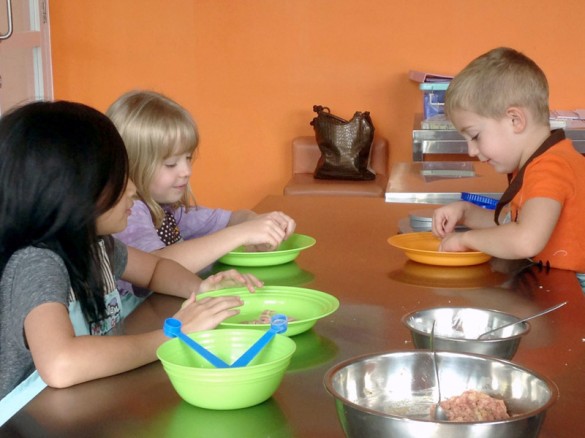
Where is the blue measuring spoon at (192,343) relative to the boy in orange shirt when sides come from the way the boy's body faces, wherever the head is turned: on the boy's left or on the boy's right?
on the boy's left

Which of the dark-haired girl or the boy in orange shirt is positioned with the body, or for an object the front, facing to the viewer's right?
the dark-haired girl

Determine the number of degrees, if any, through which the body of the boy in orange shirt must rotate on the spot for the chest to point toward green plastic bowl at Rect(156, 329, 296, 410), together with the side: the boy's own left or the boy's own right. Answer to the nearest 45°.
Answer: approximately 90° to the boy's own left

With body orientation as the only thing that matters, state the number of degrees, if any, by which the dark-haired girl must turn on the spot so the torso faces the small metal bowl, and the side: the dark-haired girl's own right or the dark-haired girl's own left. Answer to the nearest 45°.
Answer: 0° — they already face it

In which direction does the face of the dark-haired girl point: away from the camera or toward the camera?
away from the camera

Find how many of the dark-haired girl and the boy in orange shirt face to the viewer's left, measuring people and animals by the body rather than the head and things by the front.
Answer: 1

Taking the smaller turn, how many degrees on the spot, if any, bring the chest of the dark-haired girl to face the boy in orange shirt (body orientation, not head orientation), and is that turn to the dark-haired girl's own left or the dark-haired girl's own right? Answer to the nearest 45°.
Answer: approximately 45° to the dark-haired girl's own left

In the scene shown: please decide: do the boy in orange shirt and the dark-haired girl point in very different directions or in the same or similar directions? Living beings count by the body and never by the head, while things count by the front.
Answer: very different directions

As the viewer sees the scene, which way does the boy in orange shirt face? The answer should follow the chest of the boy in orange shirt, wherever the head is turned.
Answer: to the viewer's left

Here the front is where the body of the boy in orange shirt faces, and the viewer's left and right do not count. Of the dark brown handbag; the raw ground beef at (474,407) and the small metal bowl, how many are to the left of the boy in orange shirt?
2

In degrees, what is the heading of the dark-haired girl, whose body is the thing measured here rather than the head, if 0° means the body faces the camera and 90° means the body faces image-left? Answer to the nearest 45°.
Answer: approximately 270°
